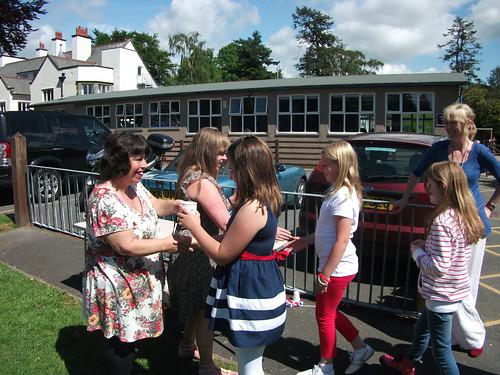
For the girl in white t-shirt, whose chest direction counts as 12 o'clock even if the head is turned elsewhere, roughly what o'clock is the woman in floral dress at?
The woman in floral dress is roughly at 11 o'clock from the girl in white t-shirt.

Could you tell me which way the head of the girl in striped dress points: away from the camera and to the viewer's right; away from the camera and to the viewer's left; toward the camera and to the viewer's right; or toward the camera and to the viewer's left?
away from the camera and to the viewer's left

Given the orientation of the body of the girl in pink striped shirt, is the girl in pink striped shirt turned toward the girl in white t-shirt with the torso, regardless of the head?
yes

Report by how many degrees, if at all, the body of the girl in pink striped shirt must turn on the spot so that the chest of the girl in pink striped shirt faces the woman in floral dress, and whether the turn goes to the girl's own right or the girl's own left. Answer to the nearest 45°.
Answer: approximately 45° to the girl's own left

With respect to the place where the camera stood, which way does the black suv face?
facing away from the viewer and to the right of the viewer

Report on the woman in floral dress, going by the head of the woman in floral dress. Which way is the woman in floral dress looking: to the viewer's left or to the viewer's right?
to the viewer's right

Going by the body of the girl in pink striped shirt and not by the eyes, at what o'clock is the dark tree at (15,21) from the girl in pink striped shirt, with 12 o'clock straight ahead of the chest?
The dark tree is roughly at 1 o'clock from the girl in pink striped shirt.

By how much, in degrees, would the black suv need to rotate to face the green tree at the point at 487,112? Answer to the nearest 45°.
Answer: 0° — it already faces it

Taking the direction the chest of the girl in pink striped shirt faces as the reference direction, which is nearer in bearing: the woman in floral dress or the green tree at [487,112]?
the woman in floral dress

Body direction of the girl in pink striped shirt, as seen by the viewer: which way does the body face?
to the viewer's left

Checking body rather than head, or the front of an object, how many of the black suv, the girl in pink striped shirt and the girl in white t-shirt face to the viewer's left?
2

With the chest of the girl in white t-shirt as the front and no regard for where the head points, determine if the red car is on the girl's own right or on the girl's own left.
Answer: on the girl's own right

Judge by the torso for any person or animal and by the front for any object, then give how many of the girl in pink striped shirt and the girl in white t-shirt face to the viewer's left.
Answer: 2

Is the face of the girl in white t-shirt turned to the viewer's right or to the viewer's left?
to the viewer's left

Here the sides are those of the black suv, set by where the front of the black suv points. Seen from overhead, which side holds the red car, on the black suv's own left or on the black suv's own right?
on the black suv's own right

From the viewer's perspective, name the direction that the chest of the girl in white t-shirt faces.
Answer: to the viewer's left

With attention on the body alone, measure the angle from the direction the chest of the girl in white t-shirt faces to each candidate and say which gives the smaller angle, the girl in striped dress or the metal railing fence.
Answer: the girl in striped dress
